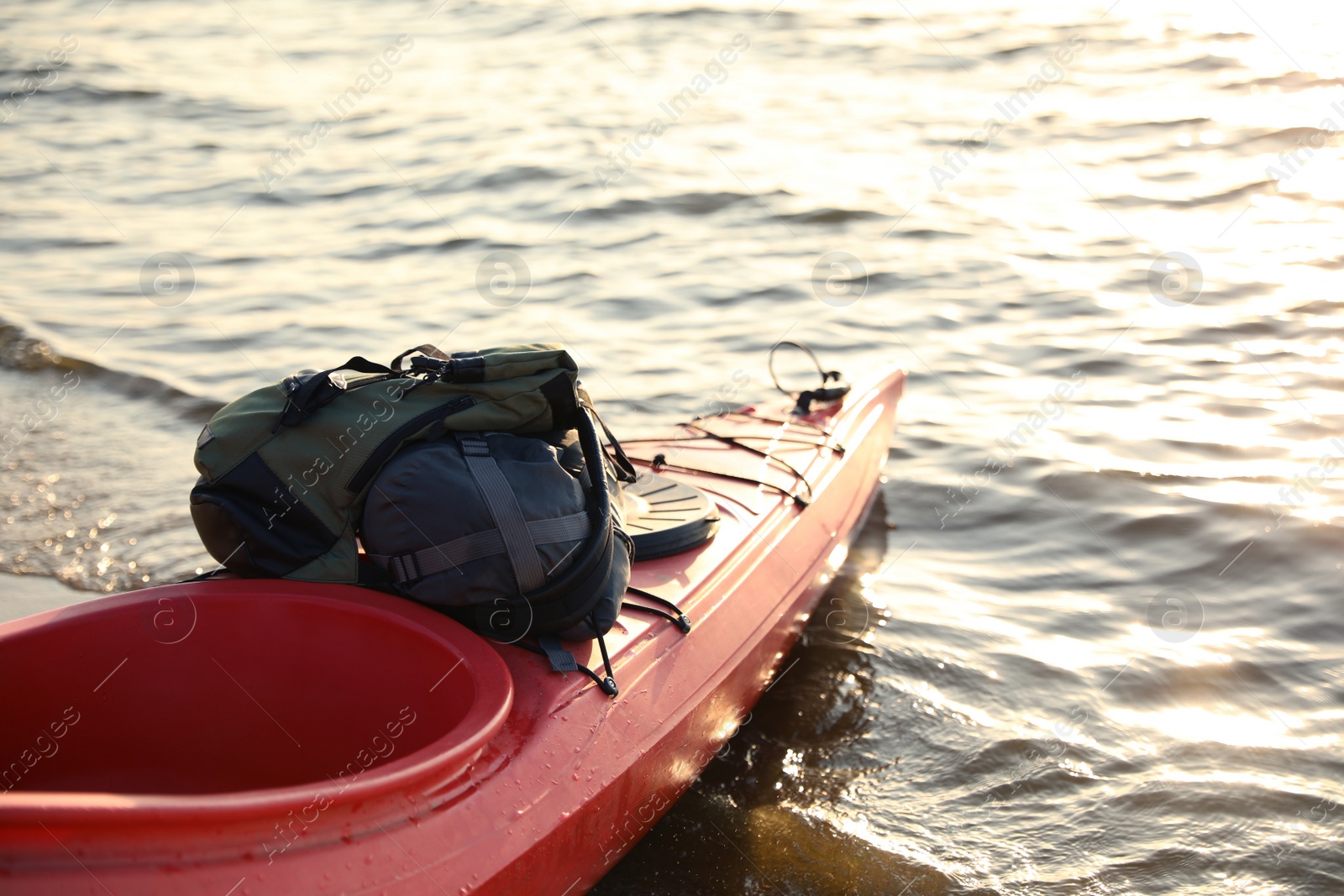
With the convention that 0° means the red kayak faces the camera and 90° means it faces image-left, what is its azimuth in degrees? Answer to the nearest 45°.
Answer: approximately 225°
